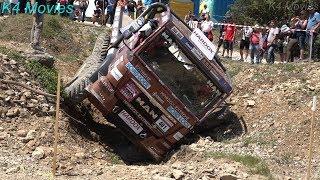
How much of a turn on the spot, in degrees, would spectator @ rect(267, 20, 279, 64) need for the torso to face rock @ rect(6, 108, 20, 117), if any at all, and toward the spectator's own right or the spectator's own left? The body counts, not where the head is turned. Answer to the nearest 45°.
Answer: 0° — they already face it

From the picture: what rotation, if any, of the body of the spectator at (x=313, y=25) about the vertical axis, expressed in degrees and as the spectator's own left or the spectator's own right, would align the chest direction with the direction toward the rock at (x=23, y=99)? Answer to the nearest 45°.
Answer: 0° — they already face it

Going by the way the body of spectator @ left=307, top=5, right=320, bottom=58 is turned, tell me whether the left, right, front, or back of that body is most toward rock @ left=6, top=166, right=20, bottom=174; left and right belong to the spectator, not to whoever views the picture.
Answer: front

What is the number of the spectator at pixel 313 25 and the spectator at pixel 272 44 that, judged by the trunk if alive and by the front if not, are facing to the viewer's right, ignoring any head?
0

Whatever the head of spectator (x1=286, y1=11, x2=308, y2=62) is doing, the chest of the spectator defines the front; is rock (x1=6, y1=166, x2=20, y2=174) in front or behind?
in front

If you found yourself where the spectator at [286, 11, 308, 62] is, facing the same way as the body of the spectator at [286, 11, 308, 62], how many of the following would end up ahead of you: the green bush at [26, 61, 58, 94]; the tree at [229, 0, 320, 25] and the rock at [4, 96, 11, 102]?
2

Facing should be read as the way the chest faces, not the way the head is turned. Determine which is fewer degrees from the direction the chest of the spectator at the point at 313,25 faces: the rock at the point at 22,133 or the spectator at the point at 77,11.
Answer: the rock

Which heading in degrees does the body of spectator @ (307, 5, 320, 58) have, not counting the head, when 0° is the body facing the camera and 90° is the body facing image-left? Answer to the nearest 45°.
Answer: approximately 45°

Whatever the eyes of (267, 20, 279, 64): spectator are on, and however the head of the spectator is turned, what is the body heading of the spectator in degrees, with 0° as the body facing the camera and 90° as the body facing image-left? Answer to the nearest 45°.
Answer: approximately 45°

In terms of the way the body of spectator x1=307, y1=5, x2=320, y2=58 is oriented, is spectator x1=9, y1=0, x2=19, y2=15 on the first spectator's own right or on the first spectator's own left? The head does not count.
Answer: on the first spectator's own right
